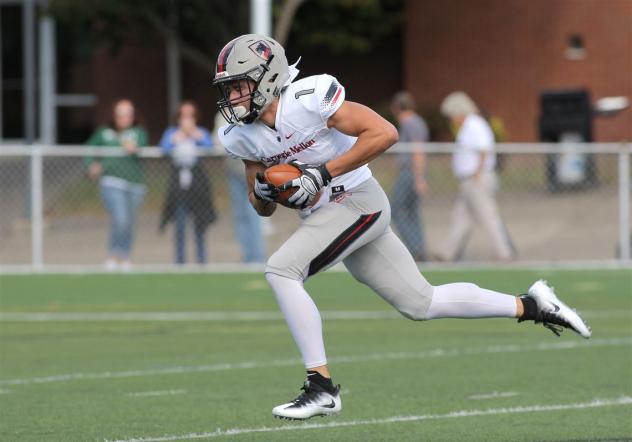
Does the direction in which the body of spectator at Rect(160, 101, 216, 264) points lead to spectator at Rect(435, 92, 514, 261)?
no

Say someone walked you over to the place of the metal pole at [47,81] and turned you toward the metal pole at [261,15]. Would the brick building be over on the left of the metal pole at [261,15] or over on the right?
left

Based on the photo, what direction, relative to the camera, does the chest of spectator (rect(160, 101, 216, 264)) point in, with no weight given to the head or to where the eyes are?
toward the camera

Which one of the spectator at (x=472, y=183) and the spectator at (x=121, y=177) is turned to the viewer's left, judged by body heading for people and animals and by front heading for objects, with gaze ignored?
the spectator at (x=472, y=183)

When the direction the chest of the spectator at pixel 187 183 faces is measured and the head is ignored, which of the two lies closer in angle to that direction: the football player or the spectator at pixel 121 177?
the football player

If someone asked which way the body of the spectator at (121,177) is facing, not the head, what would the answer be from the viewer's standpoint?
toward the camera

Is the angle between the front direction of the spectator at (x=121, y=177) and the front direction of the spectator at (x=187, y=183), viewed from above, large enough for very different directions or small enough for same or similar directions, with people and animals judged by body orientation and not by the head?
same or similar directions

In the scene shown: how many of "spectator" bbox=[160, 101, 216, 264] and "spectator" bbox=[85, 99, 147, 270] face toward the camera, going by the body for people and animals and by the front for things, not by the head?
2

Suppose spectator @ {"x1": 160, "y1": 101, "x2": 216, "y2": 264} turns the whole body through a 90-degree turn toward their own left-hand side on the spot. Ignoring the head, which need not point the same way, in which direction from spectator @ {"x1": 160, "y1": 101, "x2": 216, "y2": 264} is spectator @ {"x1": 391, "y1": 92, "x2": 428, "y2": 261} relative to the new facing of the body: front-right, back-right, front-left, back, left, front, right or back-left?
front

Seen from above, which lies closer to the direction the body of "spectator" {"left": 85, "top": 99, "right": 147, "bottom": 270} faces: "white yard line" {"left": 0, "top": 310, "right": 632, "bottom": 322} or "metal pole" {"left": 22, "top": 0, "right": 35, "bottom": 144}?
the white yard line

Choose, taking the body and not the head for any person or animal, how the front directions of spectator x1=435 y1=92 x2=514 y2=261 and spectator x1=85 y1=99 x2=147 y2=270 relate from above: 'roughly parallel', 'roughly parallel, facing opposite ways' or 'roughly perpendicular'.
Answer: roughly perpendicular

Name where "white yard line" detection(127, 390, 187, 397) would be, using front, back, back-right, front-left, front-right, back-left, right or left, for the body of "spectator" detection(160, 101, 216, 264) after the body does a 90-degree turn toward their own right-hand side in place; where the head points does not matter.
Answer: left

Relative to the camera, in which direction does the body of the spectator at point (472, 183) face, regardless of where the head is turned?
to the viewer's left

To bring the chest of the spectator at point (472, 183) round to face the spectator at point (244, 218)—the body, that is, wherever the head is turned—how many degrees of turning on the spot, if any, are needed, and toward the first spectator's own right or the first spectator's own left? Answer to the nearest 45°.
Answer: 0° — they already face them

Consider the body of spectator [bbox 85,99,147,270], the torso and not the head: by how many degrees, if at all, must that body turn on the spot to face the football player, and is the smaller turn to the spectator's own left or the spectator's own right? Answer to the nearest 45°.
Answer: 0° — they already face them

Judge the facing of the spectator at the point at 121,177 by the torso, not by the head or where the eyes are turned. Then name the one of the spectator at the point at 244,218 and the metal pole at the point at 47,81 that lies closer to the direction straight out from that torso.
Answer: the spectator
